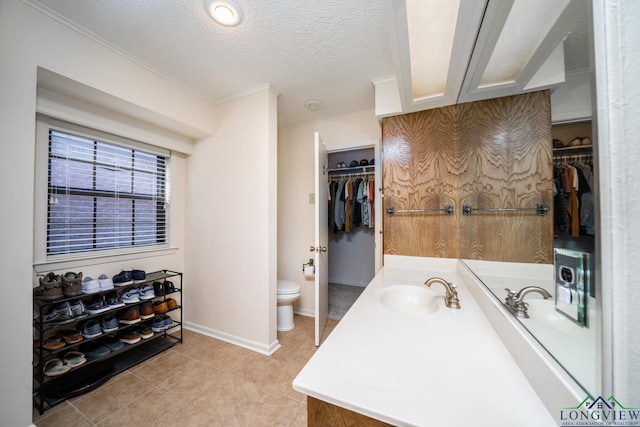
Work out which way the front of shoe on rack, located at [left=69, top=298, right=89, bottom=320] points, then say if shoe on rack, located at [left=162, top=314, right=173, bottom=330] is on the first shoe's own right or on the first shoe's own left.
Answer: on the first shoe's own left

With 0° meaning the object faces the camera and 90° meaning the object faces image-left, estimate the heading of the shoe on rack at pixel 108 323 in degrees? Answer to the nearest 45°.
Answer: approximately 315°

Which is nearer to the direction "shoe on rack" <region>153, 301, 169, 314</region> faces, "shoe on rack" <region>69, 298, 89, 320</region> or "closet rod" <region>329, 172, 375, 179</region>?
the closet rod

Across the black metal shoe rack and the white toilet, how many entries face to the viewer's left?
0

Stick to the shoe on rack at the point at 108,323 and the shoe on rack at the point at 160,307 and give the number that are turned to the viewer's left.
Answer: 0

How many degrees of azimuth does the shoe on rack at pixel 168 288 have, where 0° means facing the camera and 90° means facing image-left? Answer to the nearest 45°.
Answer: approximately 315°
